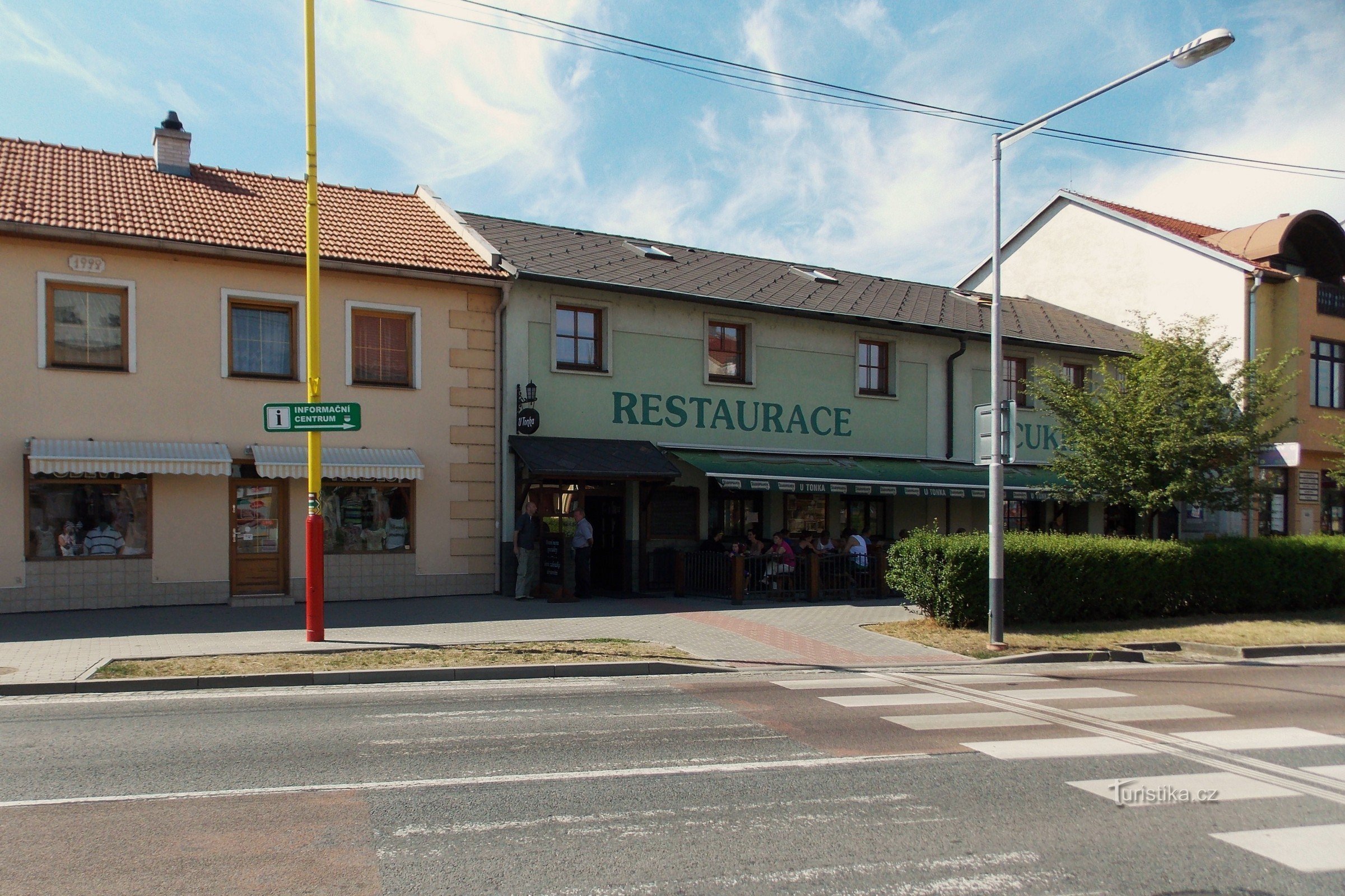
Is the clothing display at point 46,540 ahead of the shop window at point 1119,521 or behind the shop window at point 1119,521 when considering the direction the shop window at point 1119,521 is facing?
ahead

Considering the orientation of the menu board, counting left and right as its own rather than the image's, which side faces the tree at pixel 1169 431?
left

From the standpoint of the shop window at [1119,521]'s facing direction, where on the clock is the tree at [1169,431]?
The tree is roughly at 12 o'clock from the shop window.

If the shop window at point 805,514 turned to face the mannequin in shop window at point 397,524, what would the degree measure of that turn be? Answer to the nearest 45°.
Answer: approximately 45° to its right

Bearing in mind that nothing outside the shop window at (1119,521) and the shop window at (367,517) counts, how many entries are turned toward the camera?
2

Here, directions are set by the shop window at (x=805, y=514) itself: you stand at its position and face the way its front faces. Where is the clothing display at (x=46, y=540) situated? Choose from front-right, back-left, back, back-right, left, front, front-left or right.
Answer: front-right

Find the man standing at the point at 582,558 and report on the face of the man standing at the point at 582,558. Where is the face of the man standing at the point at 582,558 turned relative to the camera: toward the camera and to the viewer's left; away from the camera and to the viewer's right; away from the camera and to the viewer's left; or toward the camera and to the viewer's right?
toward the camera and to the viewer's left
